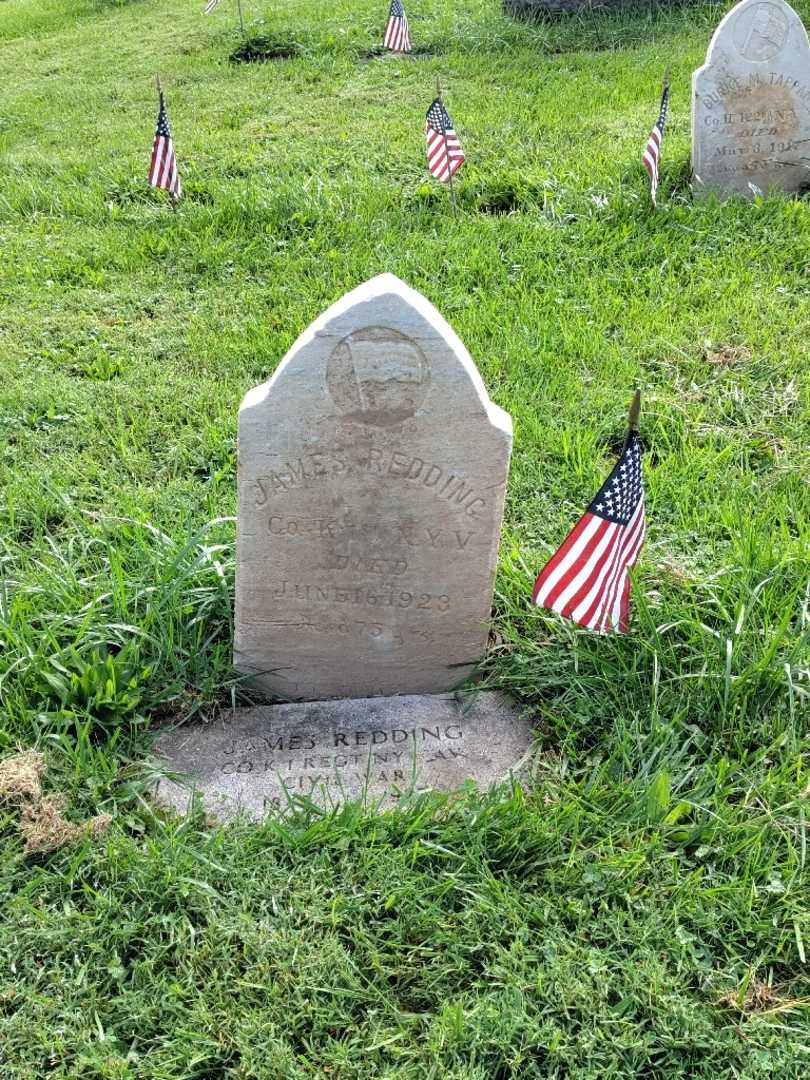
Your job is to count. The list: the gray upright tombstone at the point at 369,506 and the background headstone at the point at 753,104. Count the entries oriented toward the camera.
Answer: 2

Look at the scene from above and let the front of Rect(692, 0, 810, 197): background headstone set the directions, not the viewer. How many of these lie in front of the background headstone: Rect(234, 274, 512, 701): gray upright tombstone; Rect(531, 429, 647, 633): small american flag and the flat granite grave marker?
3

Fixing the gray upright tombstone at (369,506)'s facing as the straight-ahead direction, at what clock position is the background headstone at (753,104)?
The background headstone is roughly at 7 o'clock from the gray upright tombstone.

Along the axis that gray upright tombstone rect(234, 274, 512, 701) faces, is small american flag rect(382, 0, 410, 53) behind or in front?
behind

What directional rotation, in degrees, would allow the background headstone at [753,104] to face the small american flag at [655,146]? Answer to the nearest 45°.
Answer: approximately 45° to its right

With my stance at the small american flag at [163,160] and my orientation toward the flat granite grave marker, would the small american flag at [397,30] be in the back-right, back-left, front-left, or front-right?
back-left

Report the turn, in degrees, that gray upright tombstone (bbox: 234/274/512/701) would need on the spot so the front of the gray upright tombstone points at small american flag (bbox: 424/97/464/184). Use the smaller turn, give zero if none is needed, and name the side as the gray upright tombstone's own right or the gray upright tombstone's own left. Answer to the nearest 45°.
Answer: approximately 180°

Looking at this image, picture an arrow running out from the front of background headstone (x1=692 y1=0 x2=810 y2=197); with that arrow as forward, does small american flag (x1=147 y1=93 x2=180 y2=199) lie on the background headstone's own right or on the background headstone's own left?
on the background headstone's own right

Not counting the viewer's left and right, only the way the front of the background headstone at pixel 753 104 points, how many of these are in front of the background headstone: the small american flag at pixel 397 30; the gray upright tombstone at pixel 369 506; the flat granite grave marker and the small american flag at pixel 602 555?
3

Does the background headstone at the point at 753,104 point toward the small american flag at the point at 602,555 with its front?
yes

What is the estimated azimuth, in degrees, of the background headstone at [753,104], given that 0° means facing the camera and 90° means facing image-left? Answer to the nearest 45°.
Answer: approximately 0°

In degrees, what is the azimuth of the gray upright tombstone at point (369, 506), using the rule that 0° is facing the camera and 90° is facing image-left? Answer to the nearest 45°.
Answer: approximately 0°

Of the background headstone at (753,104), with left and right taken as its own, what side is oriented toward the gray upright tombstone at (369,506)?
front

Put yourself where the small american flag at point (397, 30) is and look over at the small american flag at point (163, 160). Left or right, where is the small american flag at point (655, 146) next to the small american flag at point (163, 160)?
left
